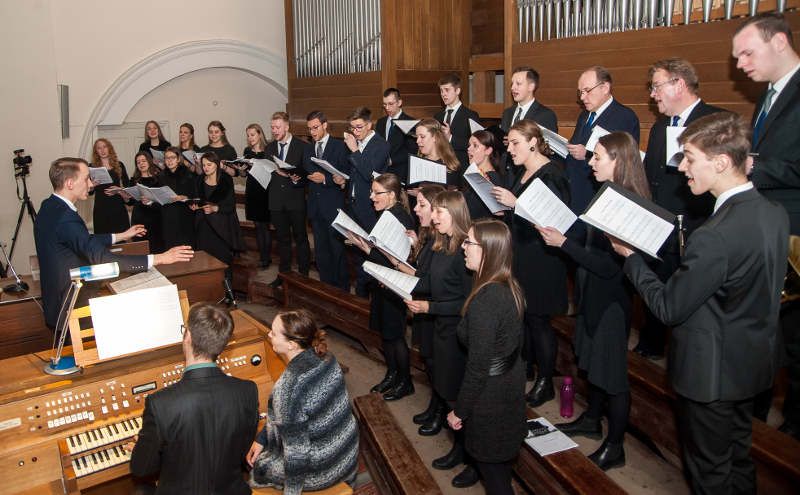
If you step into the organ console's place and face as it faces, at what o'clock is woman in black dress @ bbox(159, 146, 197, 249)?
The woman in black dress is roughly at 6 o'clock from the organ console.

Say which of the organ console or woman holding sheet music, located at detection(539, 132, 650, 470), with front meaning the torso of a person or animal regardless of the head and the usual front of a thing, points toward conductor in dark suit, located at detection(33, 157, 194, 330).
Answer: the woman holding sheet music

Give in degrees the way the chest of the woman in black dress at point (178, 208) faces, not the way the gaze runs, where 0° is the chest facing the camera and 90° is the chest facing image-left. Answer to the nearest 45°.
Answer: approximately 45°

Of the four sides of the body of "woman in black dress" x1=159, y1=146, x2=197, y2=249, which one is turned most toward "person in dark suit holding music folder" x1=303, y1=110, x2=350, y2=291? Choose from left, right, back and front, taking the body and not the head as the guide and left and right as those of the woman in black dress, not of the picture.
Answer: left

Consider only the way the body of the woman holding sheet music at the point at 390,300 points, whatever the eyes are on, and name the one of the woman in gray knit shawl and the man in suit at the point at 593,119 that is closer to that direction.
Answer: the woman in gray knit shawl

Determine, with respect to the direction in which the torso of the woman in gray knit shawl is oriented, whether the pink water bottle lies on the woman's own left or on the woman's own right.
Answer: on the woman's own right

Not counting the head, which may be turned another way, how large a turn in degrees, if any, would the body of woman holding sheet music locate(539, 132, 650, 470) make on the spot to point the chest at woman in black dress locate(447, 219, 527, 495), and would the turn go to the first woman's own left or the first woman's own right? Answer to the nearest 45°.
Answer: approximately 45° to the first woman's own left

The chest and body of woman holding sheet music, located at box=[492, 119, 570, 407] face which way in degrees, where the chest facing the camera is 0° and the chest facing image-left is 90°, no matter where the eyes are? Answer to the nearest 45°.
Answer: approximately 90°

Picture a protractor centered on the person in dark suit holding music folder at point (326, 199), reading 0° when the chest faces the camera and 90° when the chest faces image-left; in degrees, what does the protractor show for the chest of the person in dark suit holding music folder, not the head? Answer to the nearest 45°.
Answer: approximately 45°

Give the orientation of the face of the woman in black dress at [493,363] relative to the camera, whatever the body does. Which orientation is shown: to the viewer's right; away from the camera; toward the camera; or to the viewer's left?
to the viewer's left

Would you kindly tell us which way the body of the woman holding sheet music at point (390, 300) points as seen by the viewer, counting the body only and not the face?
to the viewer's left

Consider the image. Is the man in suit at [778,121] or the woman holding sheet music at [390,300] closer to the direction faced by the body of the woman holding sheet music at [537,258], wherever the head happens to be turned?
the woman holding sheet music
